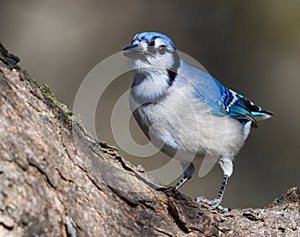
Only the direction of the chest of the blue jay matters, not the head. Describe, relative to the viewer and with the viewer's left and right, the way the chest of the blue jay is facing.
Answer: facing the viewer and to the left of the viewer
